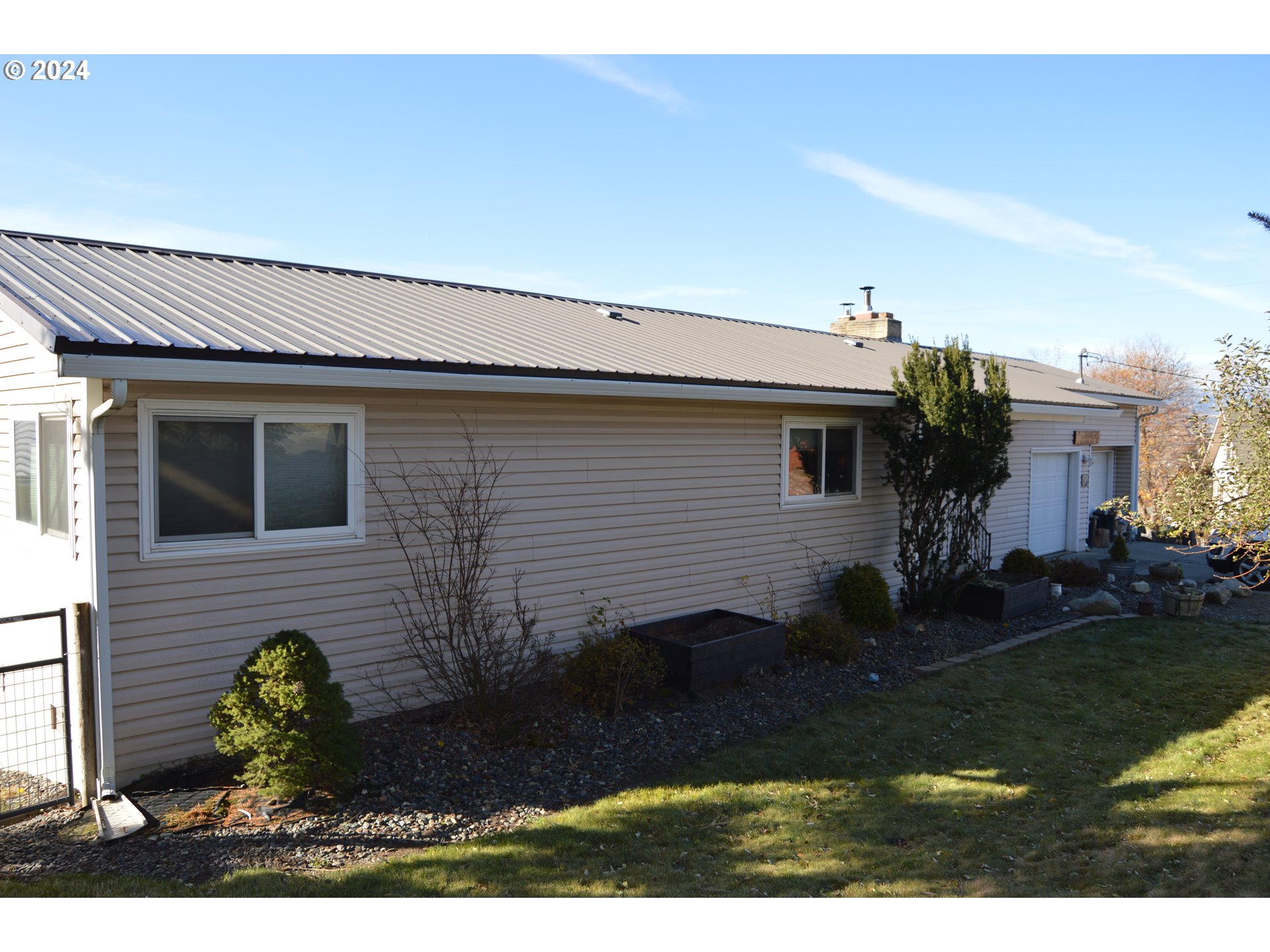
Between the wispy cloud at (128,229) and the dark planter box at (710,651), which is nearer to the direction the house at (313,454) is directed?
the dark planter box

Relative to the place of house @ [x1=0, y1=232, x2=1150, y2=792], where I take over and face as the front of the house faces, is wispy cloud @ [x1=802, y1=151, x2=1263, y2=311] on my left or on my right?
on my left

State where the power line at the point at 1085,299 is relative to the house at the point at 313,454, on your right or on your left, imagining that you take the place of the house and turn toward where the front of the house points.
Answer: on your left

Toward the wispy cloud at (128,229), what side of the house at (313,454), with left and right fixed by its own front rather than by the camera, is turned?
back

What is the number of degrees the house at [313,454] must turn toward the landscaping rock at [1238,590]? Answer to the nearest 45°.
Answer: approximately 90° to its left

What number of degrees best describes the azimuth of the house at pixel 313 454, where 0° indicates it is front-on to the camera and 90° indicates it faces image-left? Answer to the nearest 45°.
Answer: approximately 315°
